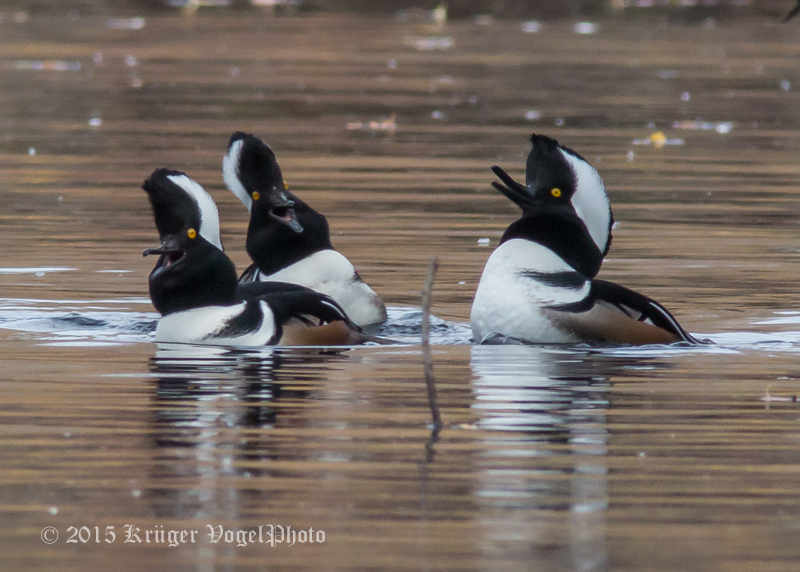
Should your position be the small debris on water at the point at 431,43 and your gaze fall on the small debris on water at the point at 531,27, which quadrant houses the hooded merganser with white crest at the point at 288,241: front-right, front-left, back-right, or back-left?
back-right

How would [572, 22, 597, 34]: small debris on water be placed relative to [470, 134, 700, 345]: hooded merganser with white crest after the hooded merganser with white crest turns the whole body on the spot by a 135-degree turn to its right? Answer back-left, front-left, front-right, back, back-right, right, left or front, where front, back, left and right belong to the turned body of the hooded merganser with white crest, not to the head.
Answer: front-left

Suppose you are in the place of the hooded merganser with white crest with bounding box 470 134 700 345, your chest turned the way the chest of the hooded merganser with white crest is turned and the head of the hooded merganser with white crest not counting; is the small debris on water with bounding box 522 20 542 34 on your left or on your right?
on your right

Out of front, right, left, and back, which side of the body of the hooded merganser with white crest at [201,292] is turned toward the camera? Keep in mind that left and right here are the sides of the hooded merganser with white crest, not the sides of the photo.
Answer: left

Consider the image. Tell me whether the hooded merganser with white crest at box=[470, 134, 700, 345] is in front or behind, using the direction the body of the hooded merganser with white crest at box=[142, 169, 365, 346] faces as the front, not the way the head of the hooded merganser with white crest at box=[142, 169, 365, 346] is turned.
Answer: behind

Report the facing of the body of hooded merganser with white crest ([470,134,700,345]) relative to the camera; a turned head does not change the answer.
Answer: to the viewer's left

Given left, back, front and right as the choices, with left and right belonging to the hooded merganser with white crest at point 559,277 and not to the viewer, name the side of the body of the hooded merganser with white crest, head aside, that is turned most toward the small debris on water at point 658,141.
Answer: right

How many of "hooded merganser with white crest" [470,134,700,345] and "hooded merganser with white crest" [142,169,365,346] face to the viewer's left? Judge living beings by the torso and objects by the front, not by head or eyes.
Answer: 2
